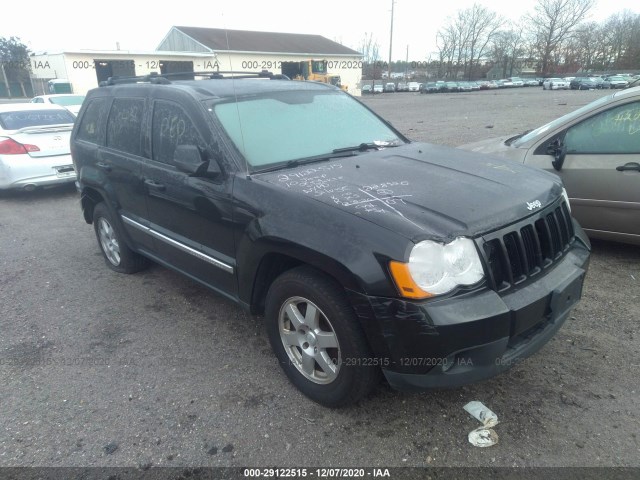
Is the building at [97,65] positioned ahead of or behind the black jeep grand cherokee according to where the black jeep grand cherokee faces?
behind

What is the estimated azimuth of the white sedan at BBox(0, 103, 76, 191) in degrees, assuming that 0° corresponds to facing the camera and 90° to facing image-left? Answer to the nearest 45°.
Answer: approximately 135°

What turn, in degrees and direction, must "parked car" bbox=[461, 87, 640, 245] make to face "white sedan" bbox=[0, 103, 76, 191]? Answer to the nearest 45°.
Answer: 0° — it already faces it

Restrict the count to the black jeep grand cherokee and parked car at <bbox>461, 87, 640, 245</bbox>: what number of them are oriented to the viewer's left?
1

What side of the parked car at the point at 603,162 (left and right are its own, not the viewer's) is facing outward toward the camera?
left

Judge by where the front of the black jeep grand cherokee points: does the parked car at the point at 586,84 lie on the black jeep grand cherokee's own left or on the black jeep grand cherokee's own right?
on the black jeep grand cherokee's own left

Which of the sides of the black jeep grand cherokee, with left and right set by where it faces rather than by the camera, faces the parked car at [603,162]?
left

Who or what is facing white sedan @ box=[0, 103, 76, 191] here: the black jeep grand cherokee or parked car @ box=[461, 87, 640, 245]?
the parked car

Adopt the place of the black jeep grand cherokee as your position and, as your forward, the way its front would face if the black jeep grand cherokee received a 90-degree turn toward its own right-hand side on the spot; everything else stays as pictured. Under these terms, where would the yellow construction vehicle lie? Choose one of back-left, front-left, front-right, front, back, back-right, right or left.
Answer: back-right

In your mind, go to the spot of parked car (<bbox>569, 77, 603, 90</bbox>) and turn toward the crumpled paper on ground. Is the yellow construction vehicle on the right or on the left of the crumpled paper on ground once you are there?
right

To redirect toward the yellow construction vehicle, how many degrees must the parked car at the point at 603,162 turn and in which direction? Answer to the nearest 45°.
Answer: approximately 45° to its right

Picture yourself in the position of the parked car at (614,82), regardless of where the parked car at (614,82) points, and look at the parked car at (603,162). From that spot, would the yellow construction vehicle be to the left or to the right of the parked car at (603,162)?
right
